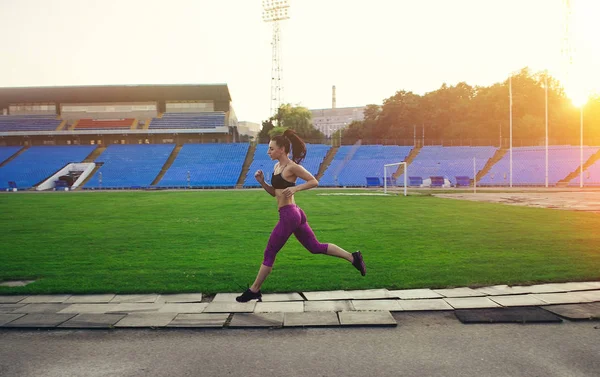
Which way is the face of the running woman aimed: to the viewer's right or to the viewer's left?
to the viewer's left

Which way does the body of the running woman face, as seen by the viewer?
to the viewer's left

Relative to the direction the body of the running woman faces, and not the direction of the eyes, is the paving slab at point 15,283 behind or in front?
in front
